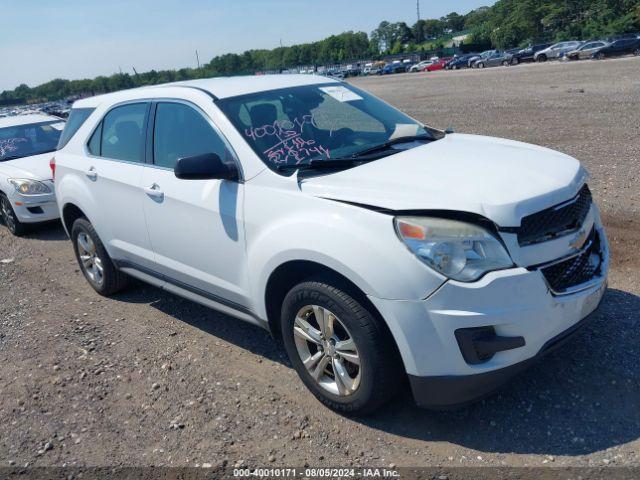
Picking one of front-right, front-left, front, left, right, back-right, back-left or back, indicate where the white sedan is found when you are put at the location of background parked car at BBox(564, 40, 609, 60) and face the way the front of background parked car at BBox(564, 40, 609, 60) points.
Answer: front-left

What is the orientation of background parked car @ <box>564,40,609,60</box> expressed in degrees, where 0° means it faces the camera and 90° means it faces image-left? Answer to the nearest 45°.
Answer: approximately 45°

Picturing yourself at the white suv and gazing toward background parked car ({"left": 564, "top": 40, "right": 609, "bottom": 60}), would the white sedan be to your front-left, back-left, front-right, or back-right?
front-left

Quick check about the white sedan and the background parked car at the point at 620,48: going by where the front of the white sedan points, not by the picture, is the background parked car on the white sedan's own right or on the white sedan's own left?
on the white sedan's own left

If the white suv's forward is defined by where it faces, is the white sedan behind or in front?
behind

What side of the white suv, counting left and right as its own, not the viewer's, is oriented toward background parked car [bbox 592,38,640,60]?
left

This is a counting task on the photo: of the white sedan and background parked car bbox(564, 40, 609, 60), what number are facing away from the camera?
0

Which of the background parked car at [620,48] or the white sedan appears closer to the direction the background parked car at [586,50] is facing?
the white sedan

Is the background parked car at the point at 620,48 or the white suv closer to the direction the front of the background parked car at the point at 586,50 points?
the white suv

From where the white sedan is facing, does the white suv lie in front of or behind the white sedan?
in front

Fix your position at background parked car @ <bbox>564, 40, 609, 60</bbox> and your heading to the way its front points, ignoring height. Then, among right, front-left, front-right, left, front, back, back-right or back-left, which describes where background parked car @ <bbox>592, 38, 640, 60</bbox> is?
left

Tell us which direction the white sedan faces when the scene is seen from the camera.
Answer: facing the viewer and to the right of the viewer

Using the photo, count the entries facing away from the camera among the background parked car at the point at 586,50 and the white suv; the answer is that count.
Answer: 0

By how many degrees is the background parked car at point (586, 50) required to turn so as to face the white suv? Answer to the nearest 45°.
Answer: approximately 45° to its left

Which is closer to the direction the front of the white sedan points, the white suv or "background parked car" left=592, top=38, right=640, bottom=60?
the white suv
